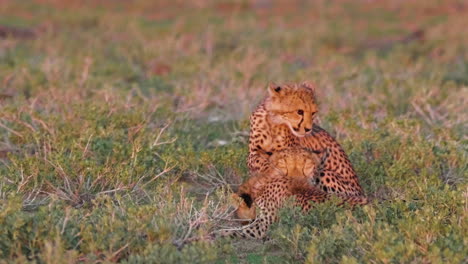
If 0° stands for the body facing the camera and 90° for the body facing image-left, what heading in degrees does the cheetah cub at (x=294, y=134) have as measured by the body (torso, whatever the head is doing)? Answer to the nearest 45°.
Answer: approximately 45°

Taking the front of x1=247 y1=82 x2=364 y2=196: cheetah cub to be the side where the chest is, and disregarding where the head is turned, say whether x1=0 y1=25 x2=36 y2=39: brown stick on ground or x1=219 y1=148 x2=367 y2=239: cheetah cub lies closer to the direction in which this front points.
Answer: the cheetah cub

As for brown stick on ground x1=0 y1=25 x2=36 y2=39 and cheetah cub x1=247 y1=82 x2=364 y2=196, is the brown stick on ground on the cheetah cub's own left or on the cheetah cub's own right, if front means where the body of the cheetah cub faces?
on the cheetah cub's own right

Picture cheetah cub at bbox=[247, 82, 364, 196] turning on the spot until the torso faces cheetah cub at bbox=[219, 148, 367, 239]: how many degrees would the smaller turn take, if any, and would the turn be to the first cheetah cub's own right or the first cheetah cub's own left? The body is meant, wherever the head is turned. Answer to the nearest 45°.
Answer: approximately 45° to the first cheetah cub's own left
